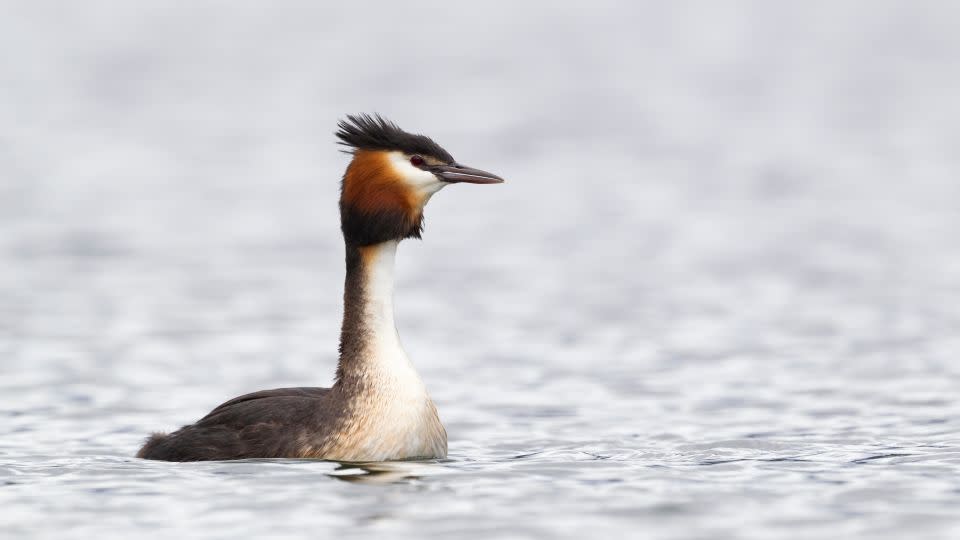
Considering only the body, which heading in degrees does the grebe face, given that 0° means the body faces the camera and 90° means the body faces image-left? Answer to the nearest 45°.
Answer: approximately 270°
